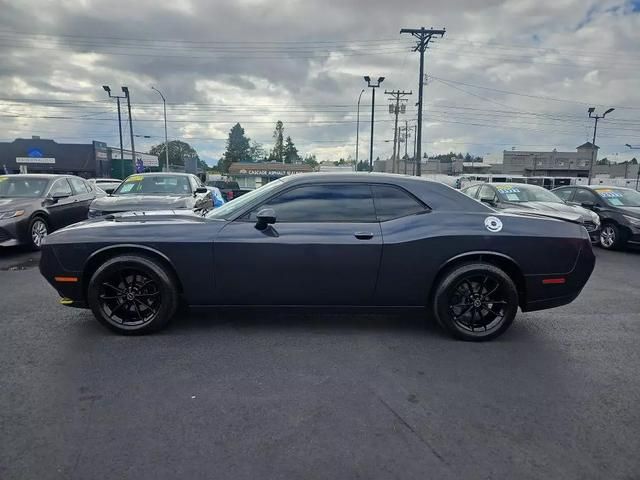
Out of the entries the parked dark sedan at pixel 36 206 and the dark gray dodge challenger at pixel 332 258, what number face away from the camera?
0

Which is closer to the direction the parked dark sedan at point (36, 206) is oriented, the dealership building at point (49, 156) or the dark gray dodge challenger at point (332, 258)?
the dark gray dodge challenger

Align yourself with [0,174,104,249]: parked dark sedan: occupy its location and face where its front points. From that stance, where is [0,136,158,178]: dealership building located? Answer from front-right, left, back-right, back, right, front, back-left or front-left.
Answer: back-right

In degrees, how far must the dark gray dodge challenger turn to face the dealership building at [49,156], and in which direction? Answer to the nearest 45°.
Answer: approximately 45° to its right

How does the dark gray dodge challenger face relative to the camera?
to the viewer's left
